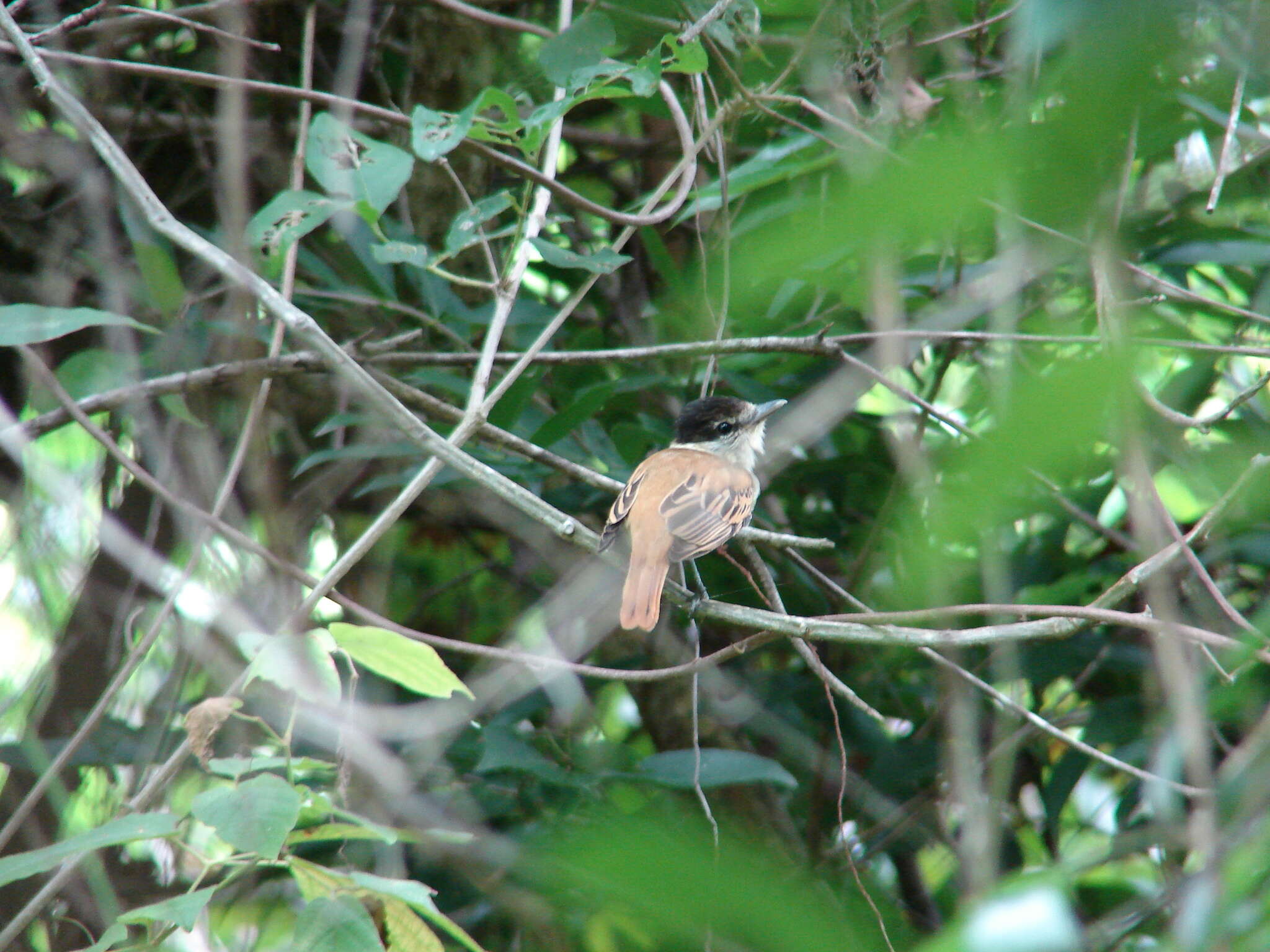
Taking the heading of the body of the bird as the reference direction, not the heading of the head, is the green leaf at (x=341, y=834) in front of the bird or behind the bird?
behind

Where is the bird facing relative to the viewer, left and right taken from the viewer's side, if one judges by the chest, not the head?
facing away from the viewer and to the right of the viewer

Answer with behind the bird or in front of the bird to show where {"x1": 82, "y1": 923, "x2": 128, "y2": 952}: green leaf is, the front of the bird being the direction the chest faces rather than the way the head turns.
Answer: behind

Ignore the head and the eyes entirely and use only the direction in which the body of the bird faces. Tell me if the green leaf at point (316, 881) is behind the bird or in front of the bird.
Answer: behind
